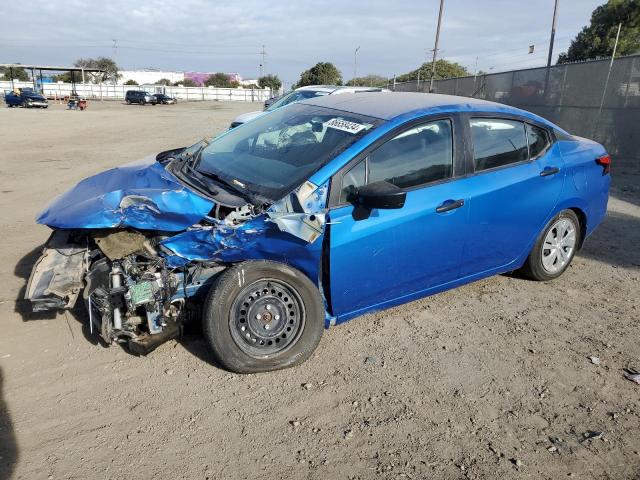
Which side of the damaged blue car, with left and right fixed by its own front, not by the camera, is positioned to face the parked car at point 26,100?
right

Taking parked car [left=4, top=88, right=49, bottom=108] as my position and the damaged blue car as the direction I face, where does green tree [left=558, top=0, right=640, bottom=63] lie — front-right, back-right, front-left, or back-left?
front-left

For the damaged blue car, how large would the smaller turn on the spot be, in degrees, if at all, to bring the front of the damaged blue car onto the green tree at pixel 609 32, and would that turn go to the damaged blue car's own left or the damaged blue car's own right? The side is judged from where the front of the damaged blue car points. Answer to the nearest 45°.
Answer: approximately 180°

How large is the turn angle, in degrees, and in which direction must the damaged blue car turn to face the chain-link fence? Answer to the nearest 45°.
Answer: approximately 180°
